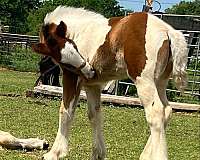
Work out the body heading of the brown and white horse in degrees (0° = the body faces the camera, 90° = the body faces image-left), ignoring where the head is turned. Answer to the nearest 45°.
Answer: approximately 90°
